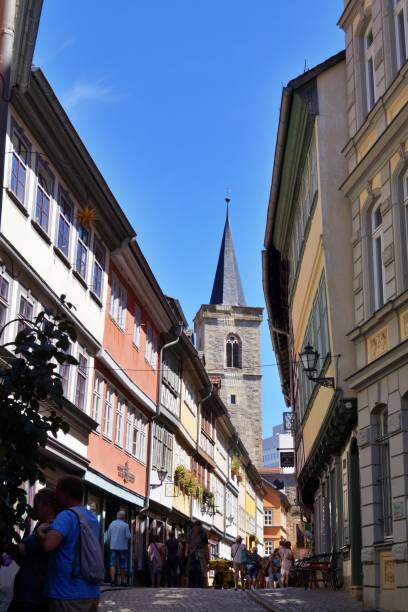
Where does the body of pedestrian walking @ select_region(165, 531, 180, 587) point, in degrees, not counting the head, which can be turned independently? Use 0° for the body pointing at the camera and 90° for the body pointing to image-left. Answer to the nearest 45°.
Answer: approximately 180°

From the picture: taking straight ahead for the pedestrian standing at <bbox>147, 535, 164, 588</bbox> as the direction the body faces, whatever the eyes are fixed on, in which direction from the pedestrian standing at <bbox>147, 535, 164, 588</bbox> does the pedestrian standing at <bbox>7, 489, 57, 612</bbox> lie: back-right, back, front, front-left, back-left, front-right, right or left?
back

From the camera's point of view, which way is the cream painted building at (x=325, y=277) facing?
to the viewer's left

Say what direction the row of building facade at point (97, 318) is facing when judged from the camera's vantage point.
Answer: facing to the right of the viewer

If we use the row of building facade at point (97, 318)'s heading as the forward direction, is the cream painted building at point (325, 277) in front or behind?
in front

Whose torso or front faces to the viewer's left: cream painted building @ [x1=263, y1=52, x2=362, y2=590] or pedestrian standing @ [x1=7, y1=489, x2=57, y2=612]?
the cream painted building

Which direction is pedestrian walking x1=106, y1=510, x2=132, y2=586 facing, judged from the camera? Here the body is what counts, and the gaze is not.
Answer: away from the camera

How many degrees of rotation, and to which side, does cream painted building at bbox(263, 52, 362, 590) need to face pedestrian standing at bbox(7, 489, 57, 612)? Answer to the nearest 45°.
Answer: approximately 90° to its left
